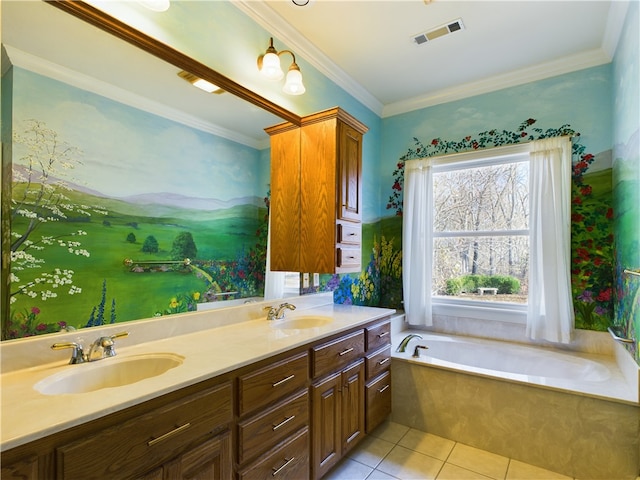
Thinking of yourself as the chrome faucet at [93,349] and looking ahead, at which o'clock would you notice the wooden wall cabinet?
The wooden wall cabinet is roughly at 10 o'clock from the chrome faucet.

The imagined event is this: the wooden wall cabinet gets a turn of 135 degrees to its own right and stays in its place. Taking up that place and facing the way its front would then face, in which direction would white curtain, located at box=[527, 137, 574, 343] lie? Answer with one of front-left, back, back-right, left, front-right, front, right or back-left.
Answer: back

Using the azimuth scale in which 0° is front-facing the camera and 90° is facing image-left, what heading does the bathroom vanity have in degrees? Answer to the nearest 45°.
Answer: approximately 315°

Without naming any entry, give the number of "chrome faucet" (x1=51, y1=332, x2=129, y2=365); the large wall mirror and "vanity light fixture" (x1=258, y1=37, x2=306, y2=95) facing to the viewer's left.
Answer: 0

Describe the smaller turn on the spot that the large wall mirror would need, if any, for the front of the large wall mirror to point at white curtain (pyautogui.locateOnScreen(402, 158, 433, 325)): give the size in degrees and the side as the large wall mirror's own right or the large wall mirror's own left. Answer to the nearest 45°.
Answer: approximately 45° to the large wall mirror's own left

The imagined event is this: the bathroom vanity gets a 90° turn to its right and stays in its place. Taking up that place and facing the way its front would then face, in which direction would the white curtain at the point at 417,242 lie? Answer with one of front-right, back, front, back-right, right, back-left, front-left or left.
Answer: back

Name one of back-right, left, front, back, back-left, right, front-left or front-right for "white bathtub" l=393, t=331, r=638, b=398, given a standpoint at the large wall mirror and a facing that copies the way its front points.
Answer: front-left

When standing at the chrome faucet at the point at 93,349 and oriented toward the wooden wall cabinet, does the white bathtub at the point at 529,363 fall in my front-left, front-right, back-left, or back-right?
front-right

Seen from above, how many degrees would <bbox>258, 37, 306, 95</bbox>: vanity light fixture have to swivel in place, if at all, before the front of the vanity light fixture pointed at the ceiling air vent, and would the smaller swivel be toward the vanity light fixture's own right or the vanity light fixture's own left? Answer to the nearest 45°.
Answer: approximately 45° to the vanity light fixture's own left

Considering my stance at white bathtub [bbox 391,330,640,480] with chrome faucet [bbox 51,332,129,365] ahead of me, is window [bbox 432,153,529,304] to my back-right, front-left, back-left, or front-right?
back-right

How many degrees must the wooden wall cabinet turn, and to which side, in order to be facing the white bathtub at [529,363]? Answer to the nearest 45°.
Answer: approximately 45° to its left

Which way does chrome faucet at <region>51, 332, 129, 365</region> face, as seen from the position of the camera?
facing the viewer and to the right of the viewer

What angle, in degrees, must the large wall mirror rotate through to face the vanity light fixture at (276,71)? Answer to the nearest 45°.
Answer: approximately 45° to its left

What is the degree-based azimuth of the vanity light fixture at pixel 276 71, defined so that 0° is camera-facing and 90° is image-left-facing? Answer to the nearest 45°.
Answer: approximately 315°

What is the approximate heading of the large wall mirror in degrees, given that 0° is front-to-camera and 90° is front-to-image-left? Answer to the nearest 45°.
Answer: approximately 315°
